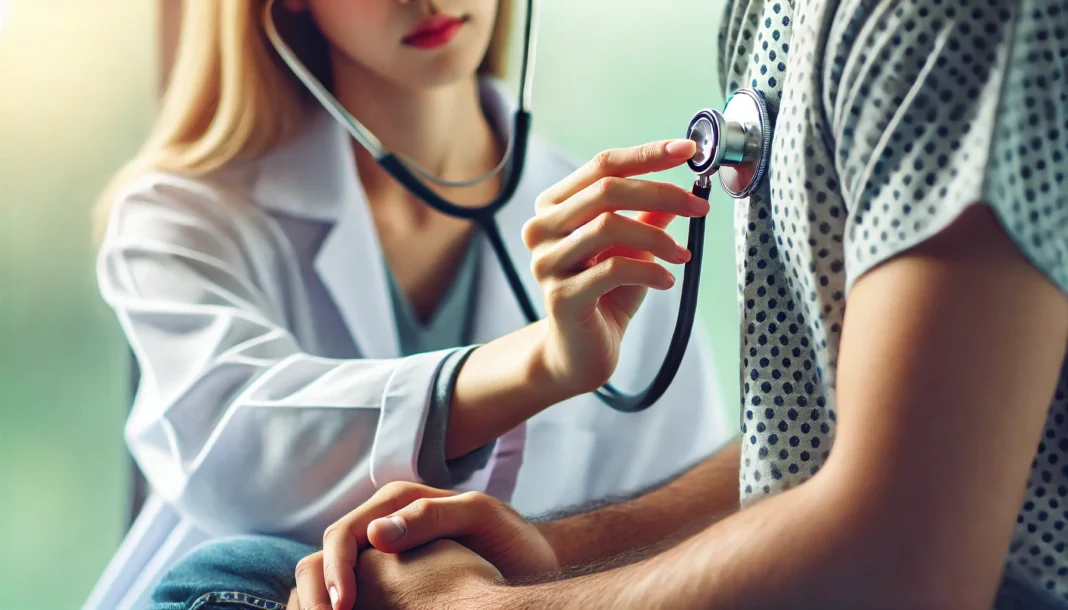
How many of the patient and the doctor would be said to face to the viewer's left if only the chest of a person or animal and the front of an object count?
1

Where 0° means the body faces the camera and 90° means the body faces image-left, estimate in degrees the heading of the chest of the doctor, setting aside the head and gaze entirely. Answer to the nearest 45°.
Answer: approximately 315°

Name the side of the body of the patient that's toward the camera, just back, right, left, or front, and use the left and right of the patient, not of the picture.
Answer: left
